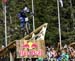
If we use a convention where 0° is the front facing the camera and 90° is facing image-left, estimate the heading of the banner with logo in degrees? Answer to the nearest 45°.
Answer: approximately 0°
